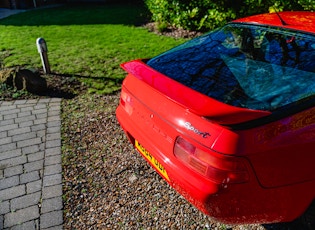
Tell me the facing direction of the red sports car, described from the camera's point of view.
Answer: facing away from the viewer and to the right of the viewer

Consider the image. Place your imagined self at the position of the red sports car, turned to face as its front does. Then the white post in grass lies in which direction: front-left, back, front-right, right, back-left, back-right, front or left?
left

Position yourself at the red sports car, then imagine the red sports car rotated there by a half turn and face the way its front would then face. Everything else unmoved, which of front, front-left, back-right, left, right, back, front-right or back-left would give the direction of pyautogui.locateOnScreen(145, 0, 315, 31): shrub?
back-right
